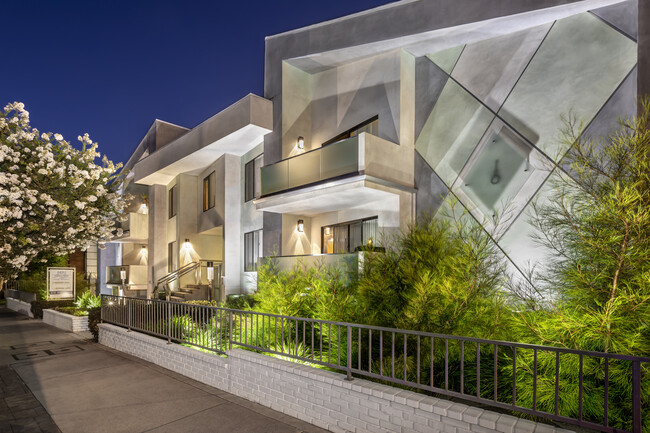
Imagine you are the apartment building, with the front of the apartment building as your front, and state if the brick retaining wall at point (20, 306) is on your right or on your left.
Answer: on your right

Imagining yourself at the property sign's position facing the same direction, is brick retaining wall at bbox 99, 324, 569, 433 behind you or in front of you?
in front

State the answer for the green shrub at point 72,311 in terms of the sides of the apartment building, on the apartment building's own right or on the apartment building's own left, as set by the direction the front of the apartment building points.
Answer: on the apartment building's own right

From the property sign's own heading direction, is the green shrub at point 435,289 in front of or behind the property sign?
in front

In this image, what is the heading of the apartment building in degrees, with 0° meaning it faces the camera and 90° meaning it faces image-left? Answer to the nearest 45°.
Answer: approximately 45°
